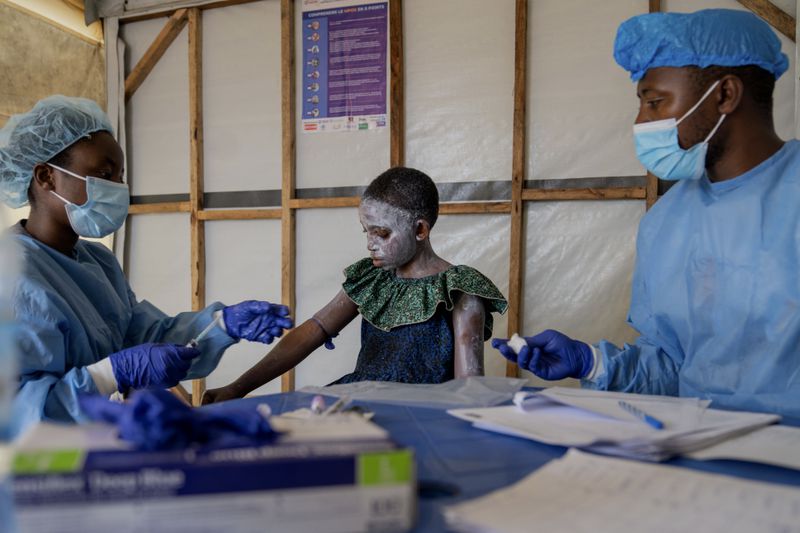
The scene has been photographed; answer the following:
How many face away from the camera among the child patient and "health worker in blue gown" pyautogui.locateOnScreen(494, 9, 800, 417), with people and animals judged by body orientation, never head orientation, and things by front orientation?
0

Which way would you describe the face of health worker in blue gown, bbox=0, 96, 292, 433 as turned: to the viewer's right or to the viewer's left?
to the viewer's right

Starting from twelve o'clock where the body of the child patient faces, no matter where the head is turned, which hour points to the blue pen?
The blue pen is roughly at 10 o'clock from the child patient.

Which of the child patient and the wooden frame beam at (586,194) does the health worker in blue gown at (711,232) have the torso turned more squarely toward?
the child patient

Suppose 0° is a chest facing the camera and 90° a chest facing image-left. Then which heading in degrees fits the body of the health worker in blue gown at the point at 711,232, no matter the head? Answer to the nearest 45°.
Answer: approximately 45°

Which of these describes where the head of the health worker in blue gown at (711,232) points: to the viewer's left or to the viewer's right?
to the viewer's left

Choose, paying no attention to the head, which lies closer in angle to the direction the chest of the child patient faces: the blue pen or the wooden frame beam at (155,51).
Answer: the blue pen

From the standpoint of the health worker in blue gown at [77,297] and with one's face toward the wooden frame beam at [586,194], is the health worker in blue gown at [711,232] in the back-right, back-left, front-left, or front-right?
front-right

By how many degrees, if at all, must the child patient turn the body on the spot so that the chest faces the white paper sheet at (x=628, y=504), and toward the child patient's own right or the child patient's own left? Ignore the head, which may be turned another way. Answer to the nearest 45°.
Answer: approximately 45° to the child patient's own left

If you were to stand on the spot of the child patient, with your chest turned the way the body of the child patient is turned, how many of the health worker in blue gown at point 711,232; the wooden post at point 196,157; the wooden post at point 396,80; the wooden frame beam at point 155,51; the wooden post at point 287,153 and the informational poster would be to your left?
1
